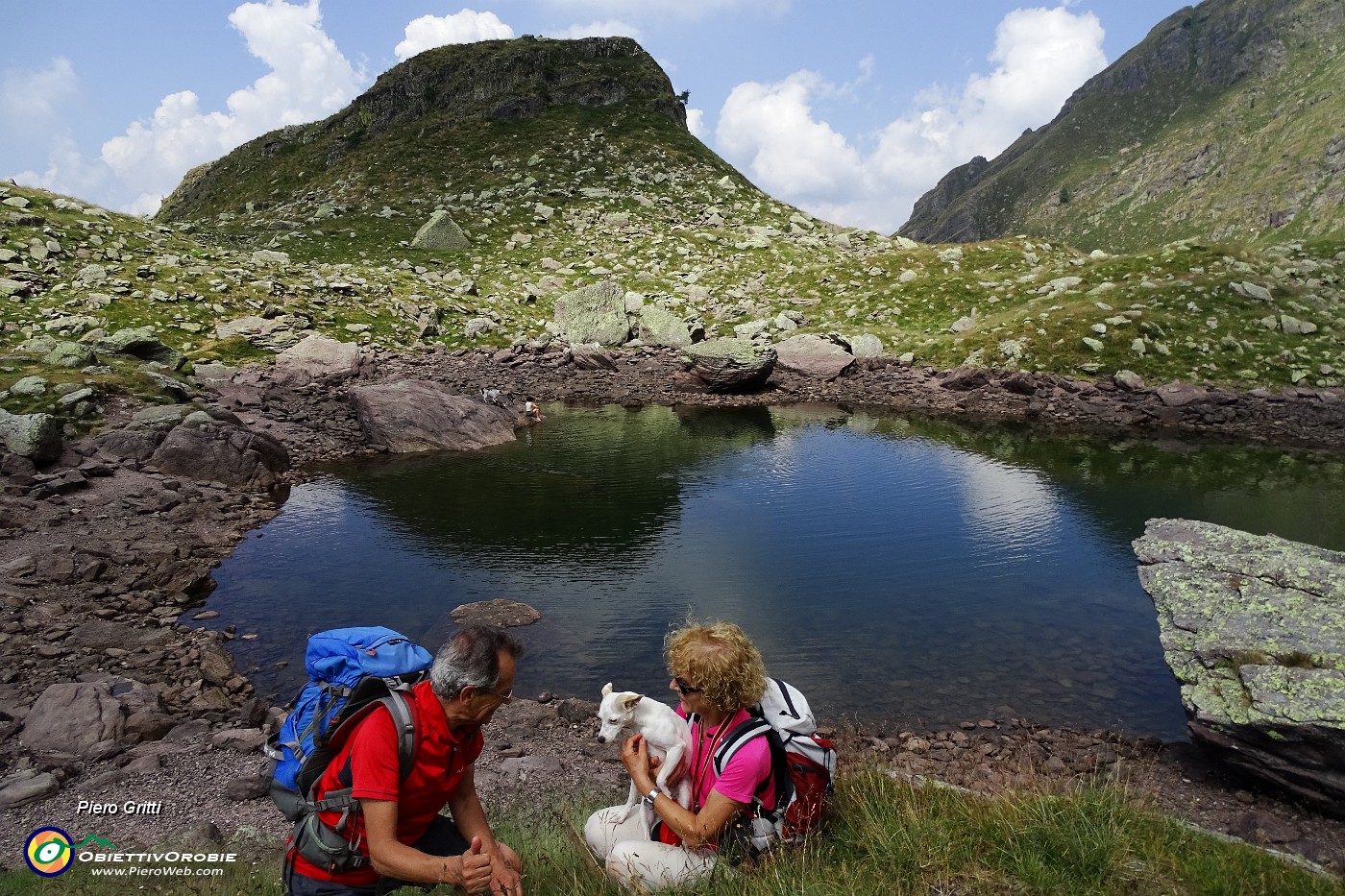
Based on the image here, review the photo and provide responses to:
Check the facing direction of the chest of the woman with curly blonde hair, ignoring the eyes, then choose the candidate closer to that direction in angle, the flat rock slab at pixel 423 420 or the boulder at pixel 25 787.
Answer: the boulder

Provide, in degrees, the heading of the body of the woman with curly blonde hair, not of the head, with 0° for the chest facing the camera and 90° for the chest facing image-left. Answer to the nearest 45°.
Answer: approximately 90°

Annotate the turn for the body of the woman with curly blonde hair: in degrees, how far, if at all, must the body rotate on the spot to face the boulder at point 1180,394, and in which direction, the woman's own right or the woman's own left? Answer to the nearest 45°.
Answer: approximately 135° to the woman's own right

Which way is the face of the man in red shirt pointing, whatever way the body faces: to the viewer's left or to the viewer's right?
to the viewer's right

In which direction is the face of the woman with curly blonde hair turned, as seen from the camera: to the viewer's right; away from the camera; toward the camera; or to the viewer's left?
to the viewer's left

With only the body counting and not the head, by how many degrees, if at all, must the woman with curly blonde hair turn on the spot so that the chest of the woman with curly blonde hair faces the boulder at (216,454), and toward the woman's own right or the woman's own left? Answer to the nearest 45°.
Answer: approximately 45° to the woman's own right

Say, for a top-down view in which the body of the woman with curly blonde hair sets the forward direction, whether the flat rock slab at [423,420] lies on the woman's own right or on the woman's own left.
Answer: on the woman's own right

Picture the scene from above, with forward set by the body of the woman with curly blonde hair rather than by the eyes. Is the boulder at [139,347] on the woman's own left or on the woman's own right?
on the woman's own right

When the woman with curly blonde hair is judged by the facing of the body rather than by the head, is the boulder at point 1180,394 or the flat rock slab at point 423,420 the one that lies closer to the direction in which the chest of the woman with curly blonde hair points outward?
the flat rock slab

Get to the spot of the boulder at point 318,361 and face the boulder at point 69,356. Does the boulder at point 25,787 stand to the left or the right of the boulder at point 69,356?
left
